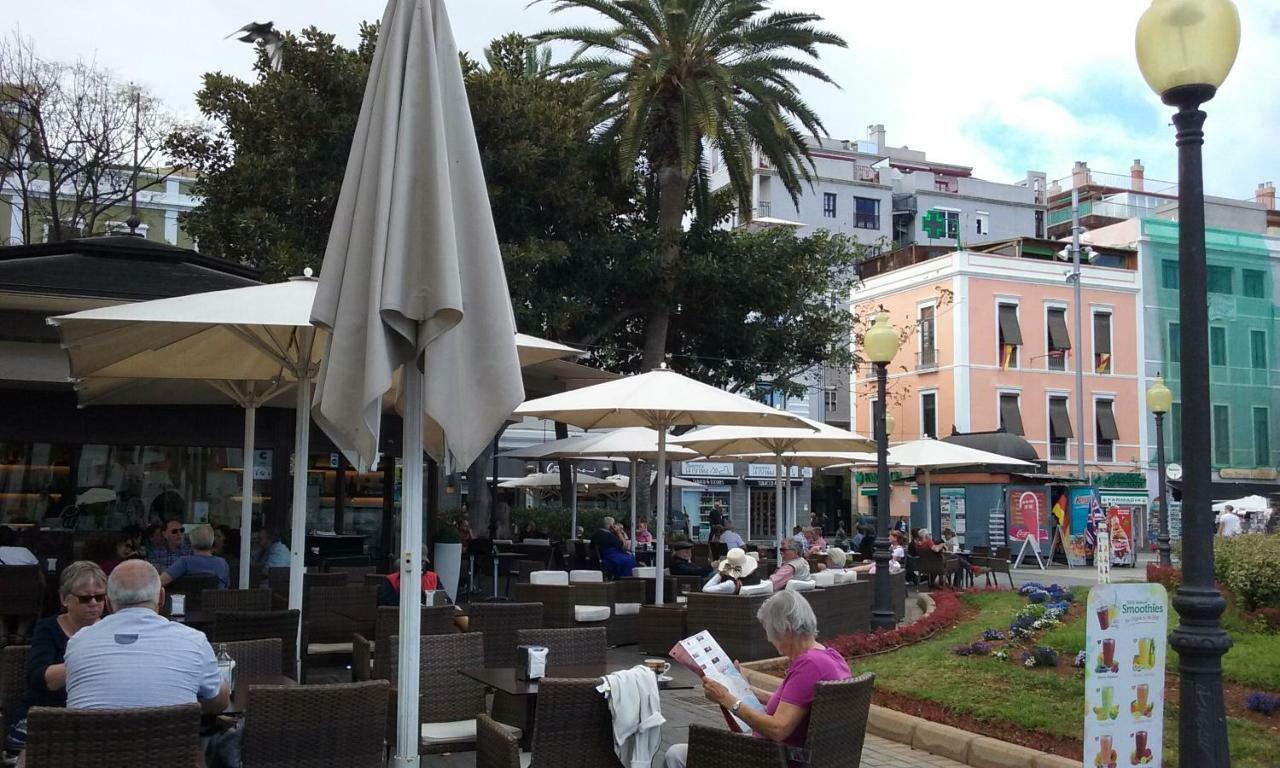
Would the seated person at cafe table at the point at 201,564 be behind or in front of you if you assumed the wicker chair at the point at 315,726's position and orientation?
in front

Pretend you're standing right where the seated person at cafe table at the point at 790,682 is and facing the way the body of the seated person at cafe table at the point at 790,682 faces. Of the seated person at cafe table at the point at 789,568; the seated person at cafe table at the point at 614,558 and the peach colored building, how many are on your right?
3

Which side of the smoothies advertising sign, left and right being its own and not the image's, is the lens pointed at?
front

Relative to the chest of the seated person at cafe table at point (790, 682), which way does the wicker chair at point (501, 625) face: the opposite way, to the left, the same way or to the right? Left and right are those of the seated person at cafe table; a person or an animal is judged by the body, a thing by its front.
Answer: to the right

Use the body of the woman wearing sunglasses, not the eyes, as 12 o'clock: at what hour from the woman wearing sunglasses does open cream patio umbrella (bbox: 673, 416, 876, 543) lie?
The open cream patio umbrella is roughly at 9 o'clock from the woman wearing sunglasses.

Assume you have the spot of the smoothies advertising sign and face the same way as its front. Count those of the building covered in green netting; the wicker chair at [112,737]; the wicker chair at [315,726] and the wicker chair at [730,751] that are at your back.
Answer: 1

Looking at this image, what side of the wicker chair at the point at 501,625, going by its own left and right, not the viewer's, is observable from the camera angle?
back

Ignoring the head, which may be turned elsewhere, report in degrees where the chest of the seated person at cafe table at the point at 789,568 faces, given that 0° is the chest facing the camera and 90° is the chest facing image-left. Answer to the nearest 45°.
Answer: approximately 90°

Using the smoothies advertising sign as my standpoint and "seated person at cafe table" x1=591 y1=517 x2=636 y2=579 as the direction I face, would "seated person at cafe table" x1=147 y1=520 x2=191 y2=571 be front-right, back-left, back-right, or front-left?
front-left

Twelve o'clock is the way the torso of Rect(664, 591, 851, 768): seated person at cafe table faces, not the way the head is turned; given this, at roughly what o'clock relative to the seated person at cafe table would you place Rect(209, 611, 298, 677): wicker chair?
The wicker chair is roughly at 1 o'clock from the seated person at cafe table.

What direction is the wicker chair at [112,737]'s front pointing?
away from the camera

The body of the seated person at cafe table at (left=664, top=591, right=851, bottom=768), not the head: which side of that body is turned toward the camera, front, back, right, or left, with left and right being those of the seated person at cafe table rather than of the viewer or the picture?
left

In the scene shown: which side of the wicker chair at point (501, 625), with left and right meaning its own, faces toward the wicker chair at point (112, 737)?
back

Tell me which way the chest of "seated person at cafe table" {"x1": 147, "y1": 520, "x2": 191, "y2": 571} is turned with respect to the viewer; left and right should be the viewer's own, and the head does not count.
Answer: facing the viewer and to the right of the viewer

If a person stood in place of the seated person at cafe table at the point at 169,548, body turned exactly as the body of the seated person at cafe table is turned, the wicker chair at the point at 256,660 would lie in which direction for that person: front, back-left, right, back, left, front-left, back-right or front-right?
front-right

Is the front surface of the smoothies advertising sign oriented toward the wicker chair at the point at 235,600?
no

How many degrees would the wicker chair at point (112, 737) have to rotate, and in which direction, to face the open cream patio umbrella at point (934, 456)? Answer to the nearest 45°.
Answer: approximately 45° to its right

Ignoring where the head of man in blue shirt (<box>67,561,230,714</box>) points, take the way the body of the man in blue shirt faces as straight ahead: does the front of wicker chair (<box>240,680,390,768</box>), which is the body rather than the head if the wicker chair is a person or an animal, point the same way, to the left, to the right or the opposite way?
the same way

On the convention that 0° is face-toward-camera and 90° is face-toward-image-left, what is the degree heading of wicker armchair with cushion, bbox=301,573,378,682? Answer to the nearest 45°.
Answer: approximately 0°

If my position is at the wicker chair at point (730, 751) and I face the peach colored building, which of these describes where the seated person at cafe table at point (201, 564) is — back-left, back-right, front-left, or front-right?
front-left

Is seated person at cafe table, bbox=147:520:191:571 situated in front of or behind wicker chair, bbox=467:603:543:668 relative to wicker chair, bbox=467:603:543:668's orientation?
in front
